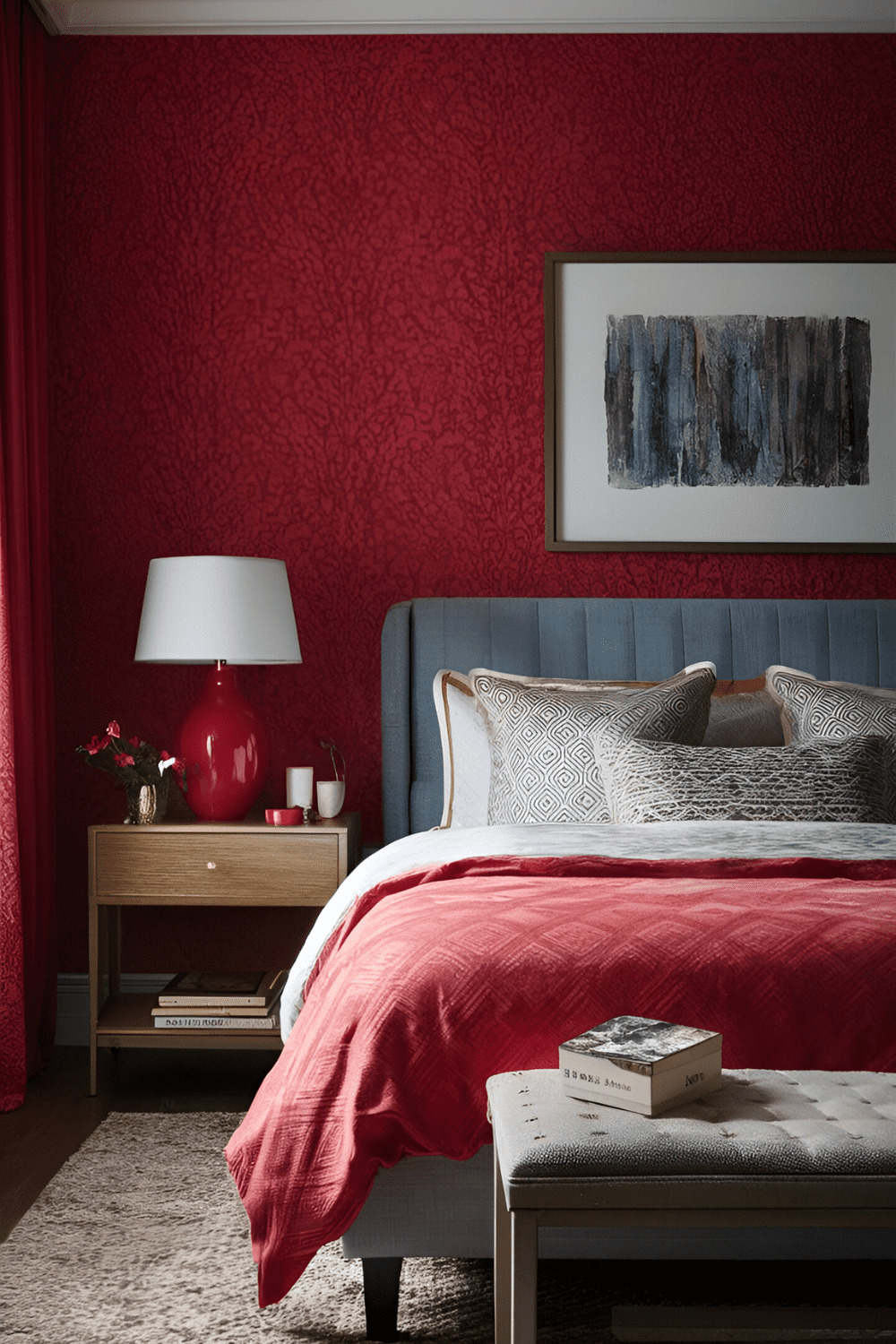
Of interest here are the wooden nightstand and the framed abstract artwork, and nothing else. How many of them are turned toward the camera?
2

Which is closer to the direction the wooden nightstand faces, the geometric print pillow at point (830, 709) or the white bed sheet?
the white bed sheet

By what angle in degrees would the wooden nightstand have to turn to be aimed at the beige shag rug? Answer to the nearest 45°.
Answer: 0° — it already faces it

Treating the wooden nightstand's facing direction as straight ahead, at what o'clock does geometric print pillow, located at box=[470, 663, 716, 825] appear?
The geometric print pillow is roughly at 10 o'clock from the wooden nightstand.

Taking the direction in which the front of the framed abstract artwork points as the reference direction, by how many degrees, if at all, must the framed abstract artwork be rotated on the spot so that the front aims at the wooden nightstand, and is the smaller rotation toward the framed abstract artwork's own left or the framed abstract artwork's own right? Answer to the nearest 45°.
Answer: approximately 45° to the framed abstract artwork's own right

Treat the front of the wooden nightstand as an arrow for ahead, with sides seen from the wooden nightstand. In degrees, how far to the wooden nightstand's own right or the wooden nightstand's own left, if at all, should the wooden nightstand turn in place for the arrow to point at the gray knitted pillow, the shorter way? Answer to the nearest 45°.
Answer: approximately 45° to the wooden nightstand's own left

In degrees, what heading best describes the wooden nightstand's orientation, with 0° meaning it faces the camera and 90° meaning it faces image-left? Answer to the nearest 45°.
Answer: approximately 0°
